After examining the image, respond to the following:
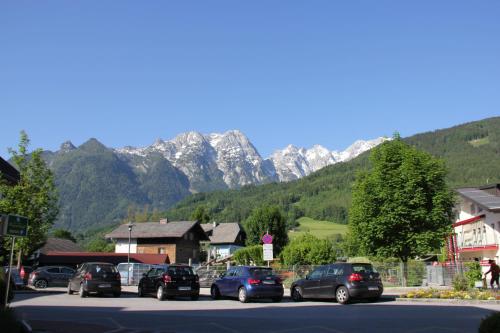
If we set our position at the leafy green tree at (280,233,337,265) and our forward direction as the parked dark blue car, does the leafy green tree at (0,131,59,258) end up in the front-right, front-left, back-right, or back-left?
front-right

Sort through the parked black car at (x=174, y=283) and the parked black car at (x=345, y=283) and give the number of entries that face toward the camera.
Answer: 0

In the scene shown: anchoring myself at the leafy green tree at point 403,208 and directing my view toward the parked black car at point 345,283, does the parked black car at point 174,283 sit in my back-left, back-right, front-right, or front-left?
front-right

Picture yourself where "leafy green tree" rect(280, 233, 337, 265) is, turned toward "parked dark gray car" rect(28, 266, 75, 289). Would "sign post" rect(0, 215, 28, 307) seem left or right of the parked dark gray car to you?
left

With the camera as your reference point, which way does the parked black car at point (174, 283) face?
facing away from the viewer and to the left of the viewer

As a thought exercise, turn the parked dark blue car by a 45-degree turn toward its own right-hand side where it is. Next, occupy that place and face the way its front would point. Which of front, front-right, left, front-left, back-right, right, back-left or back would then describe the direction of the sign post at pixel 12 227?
back-left

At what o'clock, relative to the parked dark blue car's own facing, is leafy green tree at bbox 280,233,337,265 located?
The leafy green tree is roughly at 2 o'clock from the parked dark blue car.

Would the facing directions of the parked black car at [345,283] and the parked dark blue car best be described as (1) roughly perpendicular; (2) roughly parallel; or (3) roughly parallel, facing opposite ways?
roughly parallel

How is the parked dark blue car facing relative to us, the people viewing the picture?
facing away from the viewer and to the left of the viewer

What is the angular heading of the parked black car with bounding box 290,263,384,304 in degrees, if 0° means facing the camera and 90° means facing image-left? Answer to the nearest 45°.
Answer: approximately 135°

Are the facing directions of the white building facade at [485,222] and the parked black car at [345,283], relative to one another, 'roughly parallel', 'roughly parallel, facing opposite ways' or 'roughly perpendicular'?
roughly perpendicular

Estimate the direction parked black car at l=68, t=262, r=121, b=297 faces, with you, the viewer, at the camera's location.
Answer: facing away from the viewer and to the left of the viewer

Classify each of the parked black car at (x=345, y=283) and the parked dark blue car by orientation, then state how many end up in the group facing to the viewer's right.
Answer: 0

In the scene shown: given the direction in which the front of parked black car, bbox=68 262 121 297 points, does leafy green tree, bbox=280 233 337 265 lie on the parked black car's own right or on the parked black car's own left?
on the parked black car's own right
